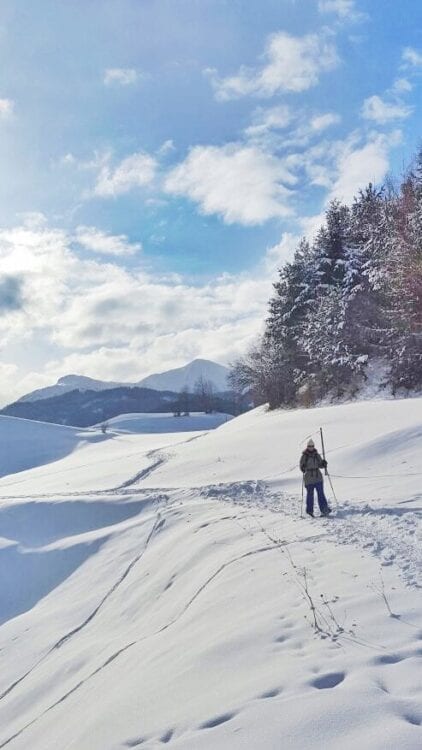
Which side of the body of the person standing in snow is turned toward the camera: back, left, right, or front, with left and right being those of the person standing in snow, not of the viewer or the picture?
front
